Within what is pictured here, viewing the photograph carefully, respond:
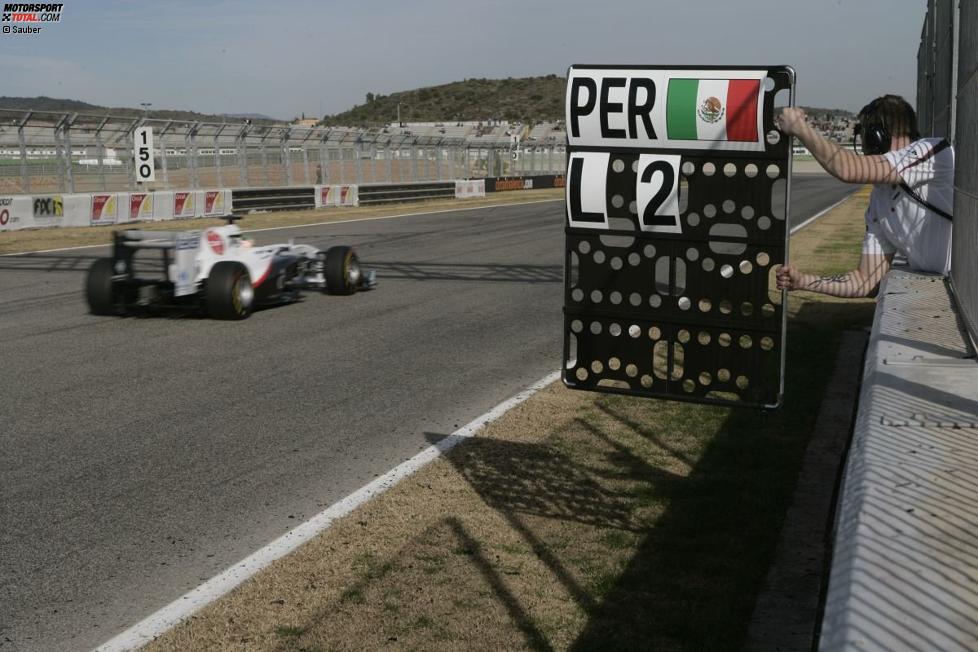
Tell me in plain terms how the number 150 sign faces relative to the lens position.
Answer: facing the viewer

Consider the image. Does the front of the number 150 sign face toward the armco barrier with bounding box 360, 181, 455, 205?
no

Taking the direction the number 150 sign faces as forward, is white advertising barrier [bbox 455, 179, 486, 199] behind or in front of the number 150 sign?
behind

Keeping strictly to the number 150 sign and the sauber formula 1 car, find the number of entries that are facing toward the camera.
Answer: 1

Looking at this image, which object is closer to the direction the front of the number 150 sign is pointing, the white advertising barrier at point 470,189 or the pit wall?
the pit wall

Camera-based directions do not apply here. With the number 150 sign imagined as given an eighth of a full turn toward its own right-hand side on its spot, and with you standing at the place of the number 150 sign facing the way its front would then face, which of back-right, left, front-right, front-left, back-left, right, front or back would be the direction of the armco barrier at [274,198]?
back

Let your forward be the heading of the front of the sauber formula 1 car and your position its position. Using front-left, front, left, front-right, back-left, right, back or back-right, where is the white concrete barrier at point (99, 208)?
front-left

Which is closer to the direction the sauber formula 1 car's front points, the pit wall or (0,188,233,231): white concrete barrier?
the white concrete barrier

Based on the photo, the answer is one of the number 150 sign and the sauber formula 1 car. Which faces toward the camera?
the number 150 sign

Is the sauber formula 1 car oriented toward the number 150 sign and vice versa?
no

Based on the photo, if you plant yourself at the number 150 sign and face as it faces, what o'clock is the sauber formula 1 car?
The sauber formula 1 car is roughly at 12 o'clock from the number 150 sign.

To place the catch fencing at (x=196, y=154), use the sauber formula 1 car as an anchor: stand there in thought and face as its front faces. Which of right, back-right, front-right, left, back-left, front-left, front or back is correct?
front-left

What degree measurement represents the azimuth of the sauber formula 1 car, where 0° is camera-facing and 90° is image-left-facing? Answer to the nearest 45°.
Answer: approximately 225°

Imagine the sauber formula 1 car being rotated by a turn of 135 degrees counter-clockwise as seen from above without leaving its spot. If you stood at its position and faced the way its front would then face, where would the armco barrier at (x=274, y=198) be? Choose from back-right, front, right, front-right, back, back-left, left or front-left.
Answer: right

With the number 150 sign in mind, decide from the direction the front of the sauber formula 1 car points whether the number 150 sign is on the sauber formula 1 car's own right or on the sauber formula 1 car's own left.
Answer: on the sauber formula 1 car's own left

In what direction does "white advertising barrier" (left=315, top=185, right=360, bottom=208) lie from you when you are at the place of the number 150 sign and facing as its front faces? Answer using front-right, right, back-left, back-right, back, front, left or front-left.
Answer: back-left
